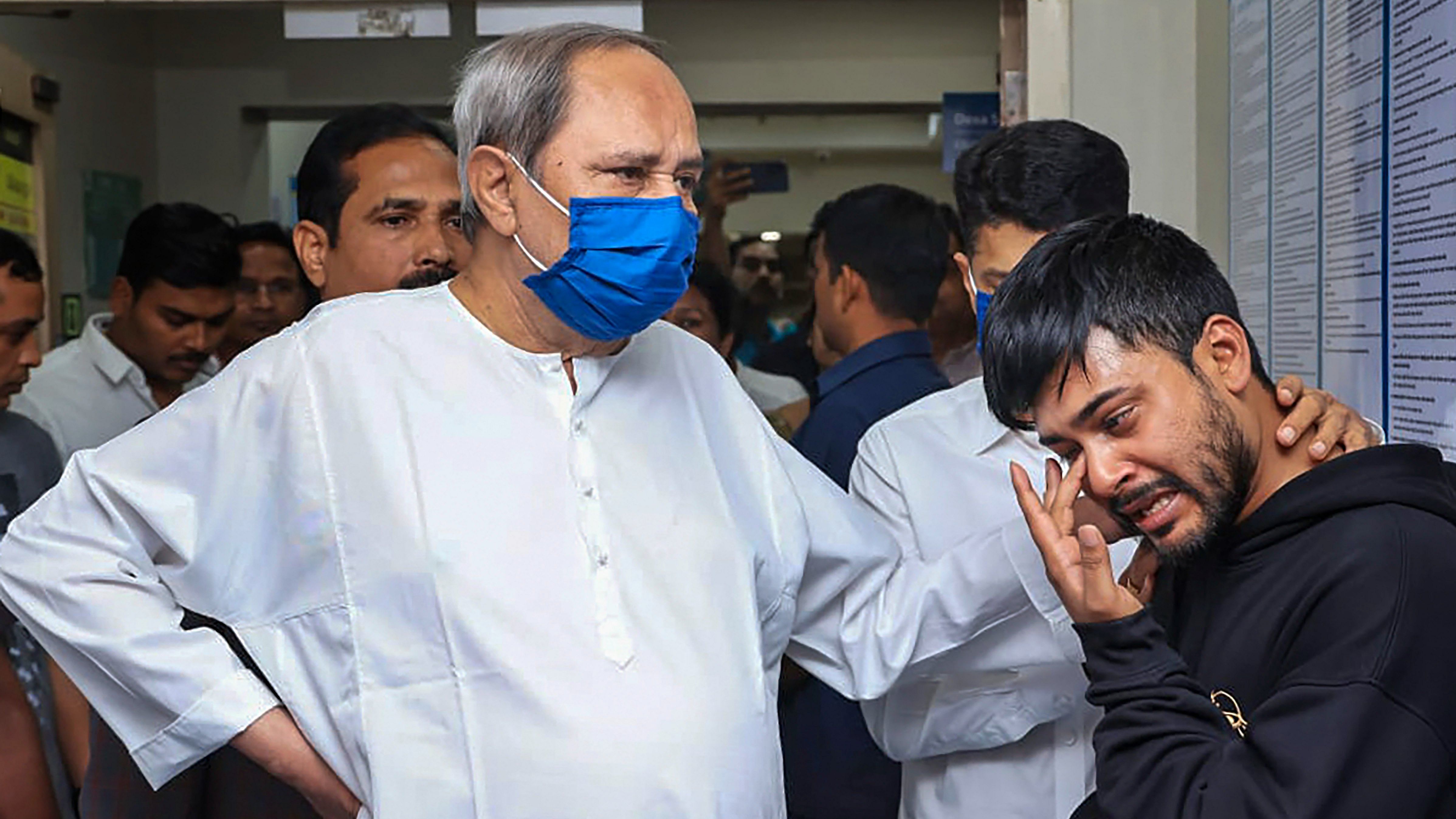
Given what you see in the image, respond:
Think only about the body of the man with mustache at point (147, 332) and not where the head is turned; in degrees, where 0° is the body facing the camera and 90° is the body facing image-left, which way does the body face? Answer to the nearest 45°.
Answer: approximately 315°

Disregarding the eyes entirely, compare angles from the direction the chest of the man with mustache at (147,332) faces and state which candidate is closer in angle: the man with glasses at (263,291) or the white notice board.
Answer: the white notice board

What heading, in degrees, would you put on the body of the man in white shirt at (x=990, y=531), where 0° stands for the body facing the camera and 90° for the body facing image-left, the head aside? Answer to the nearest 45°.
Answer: approximately 315°

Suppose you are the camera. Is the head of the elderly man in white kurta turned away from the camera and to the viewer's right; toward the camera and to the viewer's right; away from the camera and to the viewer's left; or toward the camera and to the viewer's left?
toward the camera and to the viewer's right

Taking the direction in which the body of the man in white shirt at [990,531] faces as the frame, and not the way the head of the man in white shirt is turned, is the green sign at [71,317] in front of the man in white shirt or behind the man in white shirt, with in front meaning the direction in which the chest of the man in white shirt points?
behind

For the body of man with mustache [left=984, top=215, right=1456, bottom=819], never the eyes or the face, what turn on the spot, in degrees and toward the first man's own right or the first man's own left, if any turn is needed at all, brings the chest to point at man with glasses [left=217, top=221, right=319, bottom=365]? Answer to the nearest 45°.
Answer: approximately 90° to the first man's own right

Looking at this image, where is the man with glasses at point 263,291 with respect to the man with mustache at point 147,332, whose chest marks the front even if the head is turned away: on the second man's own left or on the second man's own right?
on the second man's own left

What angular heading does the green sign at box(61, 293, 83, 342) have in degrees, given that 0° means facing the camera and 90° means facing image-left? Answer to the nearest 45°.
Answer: approximately 0°
